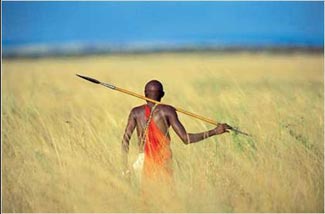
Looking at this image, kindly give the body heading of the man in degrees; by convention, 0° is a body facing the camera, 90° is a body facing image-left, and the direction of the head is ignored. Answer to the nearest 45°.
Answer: approximately 180°
